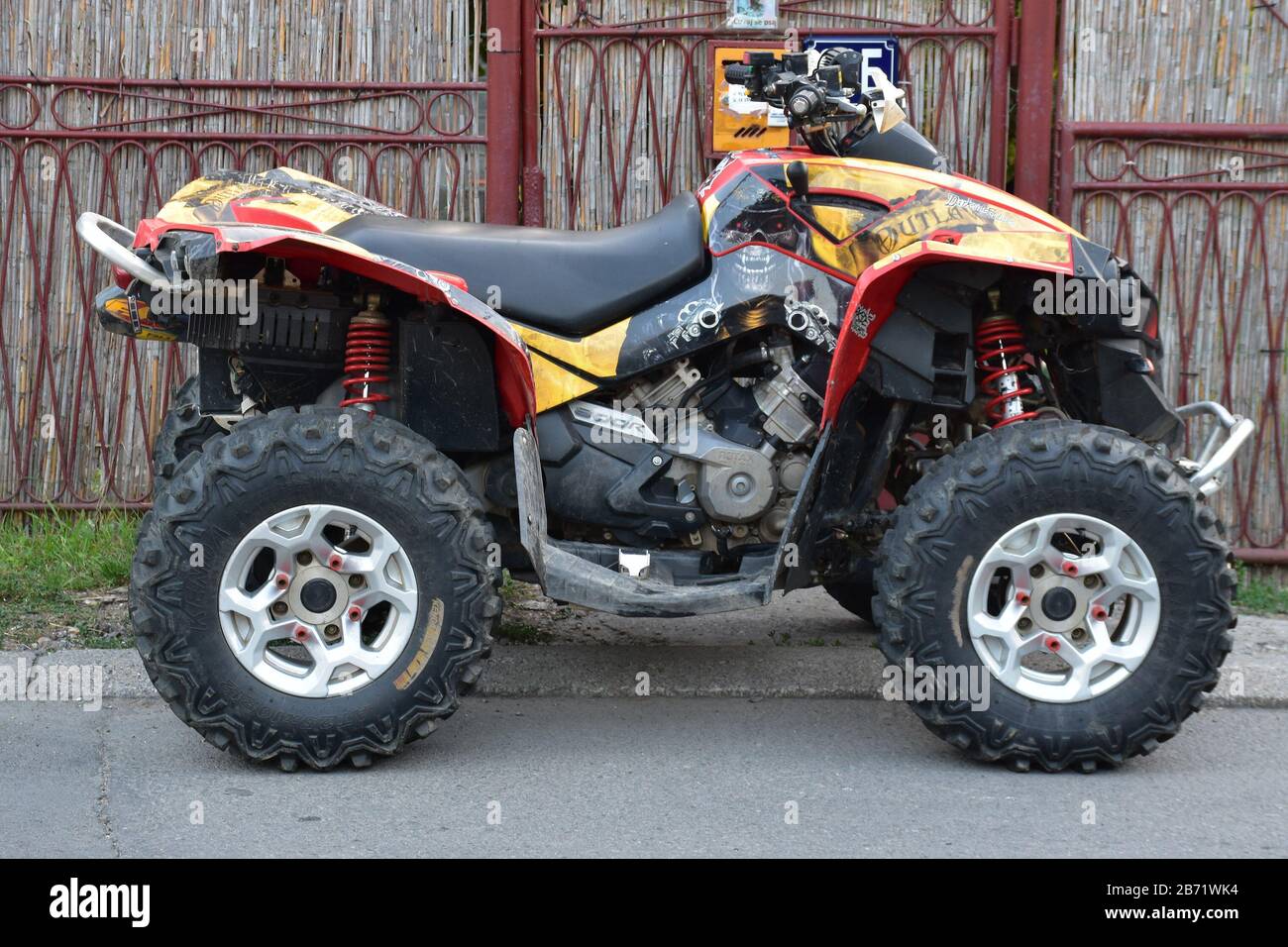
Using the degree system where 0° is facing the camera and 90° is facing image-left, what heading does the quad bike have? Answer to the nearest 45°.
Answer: approximately 270°

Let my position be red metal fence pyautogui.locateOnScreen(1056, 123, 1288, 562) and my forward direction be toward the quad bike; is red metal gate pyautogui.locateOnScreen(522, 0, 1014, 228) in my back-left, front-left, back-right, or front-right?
front-right

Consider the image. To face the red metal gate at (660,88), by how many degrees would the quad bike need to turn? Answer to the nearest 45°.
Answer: approximately 90° to its left

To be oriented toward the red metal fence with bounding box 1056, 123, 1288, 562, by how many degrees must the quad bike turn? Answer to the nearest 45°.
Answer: approximately 45° to its left

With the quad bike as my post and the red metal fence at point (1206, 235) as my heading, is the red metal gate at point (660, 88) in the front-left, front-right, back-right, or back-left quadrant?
front-left

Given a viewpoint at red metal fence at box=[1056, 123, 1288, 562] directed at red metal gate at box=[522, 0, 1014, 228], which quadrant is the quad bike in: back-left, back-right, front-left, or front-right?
front-left

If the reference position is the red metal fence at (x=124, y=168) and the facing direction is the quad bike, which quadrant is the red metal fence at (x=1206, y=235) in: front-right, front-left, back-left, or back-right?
front-left
